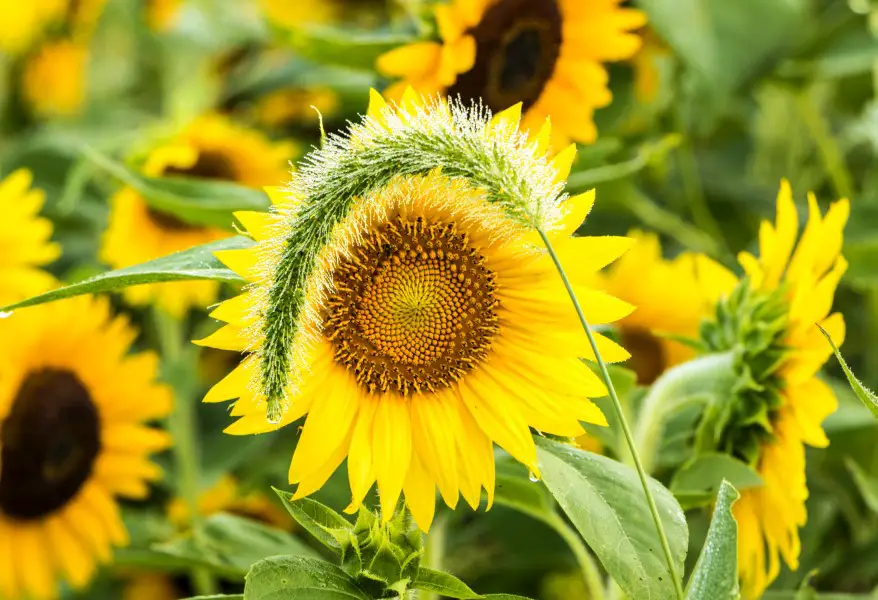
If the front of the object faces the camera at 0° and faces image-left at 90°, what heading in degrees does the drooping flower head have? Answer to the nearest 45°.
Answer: approximately 270°

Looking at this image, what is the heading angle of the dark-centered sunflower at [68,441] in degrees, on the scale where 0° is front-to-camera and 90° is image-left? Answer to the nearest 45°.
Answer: approximately 45°

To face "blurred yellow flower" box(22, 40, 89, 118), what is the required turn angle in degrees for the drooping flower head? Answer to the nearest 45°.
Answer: approximately 135° to its left

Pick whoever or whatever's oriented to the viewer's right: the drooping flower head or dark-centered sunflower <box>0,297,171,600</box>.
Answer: the drooping flower head
